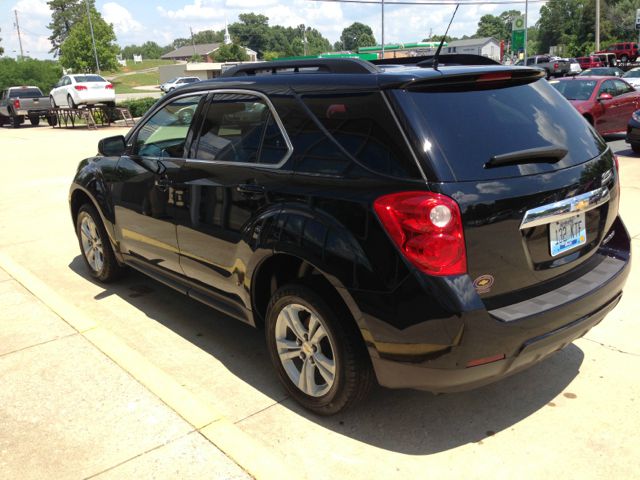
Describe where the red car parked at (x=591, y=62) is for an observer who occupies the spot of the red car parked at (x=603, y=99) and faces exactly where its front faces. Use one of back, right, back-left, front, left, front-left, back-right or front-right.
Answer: back-right

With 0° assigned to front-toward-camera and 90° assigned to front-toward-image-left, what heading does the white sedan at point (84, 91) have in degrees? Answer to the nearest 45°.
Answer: approximately 135°

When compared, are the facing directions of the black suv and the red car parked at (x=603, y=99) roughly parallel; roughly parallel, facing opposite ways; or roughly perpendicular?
roughly perpendicular

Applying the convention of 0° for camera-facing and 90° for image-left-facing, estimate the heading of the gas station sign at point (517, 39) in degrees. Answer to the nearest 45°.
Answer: approximately 0°

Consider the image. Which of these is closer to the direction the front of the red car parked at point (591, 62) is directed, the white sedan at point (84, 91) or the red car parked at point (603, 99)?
the white sedan

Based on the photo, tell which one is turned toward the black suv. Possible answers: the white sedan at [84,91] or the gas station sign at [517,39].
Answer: the gas station sign

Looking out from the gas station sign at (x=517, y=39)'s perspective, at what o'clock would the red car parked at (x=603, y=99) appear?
The red car parked is roughly at 12 o'clock from the gas station sign.

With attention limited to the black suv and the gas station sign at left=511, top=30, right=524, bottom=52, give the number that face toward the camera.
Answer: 1

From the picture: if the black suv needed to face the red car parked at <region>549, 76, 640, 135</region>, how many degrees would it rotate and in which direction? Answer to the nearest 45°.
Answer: approximately 90° to its right

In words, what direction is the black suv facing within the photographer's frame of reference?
facing away from the viewer and to the left of the viewer

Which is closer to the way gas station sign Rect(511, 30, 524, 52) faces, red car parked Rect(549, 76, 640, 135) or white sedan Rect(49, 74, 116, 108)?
the red car parked

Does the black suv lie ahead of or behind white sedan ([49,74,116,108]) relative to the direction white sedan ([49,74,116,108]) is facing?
behind

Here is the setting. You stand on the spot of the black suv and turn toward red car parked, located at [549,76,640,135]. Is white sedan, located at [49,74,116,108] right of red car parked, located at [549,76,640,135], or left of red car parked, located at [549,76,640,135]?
left

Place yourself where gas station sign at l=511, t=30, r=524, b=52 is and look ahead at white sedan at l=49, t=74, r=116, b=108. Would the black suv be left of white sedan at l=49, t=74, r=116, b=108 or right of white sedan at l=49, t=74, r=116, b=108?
left

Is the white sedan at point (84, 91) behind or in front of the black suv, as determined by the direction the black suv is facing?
in front

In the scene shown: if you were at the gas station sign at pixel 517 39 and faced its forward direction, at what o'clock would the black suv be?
The black suv is roughly at 12 o'clock from the gas station sign.

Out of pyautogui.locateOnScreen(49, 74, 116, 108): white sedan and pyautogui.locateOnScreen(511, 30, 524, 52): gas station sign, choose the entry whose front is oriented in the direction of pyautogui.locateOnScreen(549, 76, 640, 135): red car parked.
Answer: the gas station sign
